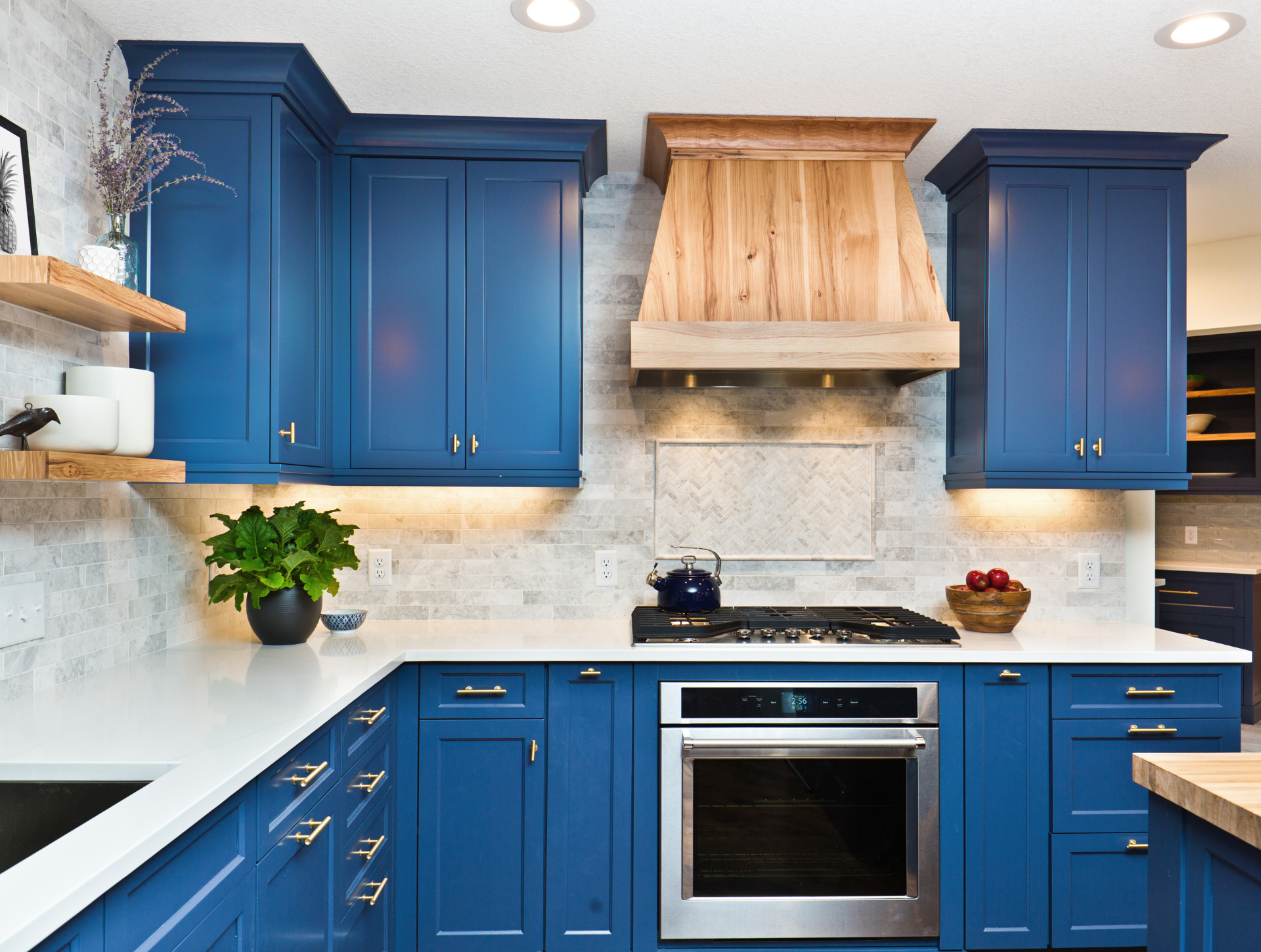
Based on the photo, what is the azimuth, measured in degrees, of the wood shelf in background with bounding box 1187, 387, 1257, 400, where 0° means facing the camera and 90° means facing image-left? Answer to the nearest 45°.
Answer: approximately 0°

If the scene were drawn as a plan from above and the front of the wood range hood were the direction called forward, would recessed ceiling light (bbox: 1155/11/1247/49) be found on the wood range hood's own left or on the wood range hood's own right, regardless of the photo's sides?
on the wood range hood's own left

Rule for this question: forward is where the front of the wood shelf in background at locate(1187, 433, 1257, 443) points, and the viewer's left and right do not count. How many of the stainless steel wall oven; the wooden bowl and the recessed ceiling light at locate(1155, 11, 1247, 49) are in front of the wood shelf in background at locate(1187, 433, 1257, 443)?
3

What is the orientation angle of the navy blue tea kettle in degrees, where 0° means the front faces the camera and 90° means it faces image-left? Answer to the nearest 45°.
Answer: approximately 90°

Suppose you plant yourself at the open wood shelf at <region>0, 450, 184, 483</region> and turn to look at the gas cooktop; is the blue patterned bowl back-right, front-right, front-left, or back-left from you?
front-left

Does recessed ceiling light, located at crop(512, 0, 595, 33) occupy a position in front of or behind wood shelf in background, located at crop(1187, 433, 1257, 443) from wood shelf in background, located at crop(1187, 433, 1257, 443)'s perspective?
in front

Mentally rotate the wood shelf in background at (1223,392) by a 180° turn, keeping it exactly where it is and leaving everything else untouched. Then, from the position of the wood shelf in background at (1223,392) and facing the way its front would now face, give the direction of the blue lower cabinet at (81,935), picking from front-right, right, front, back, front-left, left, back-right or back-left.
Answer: back

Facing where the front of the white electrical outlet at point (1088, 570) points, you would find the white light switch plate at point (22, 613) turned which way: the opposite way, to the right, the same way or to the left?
to the left

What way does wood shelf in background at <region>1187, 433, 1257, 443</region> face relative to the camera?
toward the camera

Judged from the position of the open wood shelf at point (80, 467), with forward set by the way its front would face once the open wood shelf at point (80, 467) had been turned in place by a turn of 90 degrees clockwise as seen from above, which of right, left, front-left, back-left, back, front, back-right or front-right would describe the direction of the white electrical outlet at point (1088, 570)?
back-left

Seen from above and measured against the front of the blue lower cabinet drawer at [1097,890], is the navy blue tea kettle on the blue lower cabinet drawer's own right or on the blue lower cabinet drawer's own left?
on the blue lower cabinet drawer's own right

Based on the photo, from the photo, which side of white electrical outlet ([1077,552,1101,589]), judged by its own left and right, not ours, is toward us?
front

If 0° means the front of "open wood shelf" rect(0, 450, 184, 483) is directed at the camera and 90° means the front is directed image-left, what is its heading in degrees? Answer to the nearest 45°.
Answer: approximately 315°

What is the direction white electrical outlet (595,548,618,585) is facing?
toward the camera

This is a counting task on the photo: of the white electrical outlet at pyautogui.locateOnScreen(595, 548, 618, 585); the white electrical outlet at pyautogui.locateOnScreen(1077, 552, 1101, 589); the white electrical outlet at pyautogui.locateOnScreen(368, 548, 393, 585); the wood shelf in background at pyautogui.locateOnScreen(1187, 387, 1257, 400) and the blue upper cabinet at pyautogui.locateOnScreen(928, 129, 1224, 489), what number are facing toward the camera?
5

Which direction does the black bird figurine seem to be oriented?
to the viewer's right
